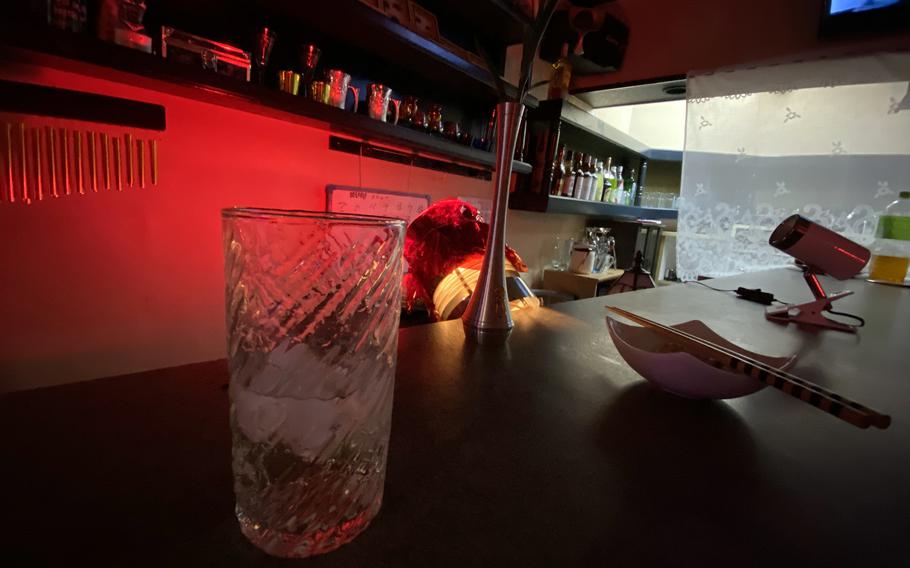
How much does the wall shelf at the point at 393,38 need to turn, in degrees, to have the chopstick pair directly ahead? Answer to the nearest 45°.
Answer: approximately 45° to its right

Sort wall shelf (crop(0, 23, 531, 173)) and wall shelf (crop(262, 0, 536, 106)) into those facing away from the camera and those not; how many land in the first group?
0

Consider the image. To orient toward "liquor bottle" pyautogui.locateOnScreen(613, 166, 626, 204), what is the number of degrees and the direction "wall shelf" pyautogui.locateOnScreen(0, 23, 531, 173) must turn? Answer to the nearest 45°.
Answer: approximately 90° to its left

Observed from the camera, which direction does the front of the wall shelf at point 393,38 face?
facing the viewer and to the right of the viewer

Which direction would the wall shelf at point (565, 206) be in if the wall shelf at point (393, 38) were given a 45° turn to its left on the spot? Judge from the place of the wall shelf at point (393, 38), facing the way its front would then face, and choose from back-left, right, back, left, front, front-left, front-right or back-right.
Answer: front-left

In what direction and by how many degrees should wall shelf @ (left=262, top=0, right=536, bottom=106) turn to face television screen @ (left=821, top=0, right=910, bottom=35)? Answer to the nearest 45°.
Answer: approximately 45° to its left

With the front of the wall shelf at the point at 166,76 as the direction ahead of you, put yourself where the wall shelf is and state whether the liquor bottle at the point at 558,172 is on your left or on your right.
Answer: on your left

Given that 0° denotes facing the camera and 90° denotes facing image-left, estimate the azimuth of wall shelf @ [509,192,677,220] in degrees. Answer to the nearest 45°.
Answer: approximately 315°

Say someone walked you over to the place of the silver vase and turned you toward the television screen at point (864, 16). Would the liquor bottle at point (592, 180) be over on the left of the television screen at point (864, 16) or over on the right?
left

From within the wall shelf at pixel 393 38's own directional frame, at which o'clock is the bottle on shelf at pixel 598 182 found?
The bottle on shelf is roughly at 9 o'clock from the wall shelf.
